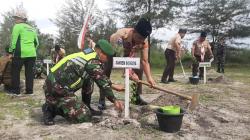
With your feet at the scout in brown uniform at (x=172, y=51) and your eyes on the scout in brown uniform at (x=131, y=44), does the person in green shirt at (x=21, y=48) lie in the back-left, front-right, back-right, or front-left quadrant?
front-right

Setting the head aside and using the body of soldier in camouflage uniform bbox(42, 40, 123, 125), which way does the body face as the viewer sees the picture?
to the viewer's right

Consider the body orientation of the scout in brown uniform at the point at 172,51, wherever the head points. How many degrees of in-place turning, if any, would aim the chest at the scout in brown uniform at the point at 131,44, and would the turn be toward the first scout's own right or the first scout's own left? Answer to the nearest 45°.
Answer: approximately 90° to the first scout's own right

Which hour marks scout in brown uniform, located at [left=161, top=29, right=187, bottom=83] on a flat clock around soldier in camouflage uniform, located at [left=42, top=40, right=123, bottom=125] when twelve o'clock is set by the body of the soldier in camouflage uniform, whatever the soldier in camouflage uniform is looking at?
The scout in brown uniform is roughly at 10 o'clock from the soldier in camouflage uniform.

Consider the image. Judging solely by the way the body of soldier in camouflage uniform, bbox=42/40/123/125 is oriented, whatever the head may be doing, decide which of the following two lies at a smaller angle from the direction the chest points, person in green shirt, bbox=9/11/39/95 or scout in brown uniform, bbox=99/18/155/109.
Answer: the scout in brown uniform

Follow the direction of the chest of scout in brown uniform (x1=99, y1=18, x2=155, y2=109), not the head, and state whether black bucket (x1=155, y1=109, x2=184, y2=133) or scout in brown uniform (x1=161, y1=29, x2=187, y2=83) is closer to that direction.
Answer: the black bucket
